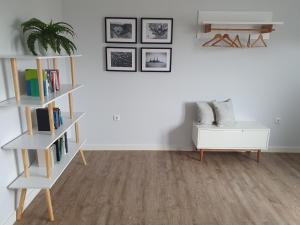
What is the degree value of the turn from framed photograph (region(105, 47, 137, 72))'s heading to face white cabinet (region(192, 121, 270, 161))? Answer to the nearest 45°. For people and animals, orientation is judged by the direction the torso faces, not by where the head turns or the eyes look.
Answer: approximately 90° to its left

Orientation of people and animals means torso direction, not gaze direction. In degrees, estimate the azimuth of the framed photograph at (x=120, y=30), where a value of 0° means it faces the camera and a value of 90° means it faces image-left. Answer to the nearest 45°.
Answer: approximately 0°

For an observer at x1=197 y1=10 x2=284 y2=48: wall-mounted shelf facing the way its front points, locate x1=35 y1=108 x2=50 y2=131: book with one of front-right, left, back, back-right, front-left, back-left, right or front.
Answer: front-right

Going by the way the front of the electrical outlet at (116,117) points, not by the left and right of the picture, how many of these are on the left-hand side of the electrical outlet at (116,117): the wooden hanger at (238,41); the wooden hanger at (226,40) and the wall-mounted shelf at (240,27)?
3

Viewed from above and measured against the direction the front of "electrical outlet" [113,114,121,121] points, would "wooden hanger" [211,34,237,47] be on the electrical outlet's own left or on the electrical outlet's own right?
on the electrical outlet's own left

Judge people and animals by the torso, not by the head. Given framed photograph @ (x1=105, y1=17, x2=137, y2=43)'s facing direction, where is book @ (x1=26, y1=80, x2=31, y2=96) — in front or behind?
in front

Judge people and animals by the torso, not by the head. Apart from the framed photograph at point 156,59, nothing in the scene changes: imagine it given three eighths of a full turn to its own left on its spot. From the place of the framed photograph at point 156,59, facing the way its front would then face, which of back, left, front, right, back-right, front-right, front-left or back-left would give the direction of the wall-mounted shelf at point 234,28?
front-right

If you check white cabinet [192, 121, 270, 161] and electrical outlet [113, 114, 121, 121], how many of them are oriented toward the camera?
2
